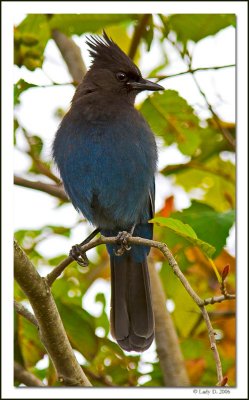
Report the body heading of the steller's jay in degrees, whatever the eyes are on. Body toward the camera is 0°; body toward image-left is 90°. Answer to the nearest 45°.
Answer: approximately 0°
